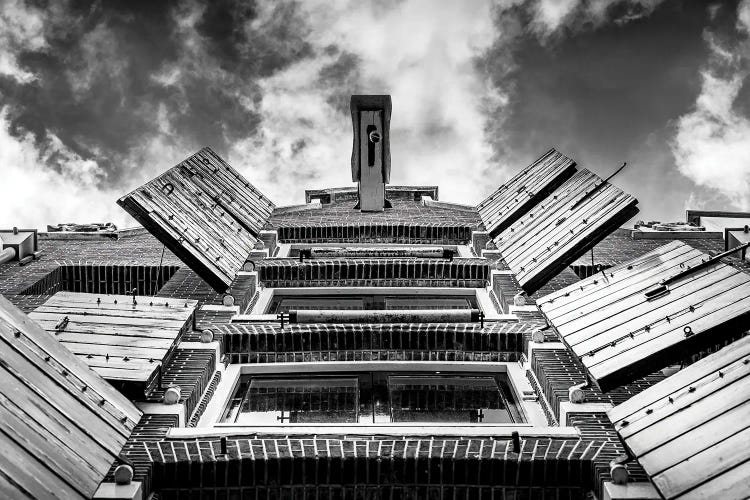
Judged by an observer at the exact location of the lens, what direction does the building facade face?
facing the viewer
